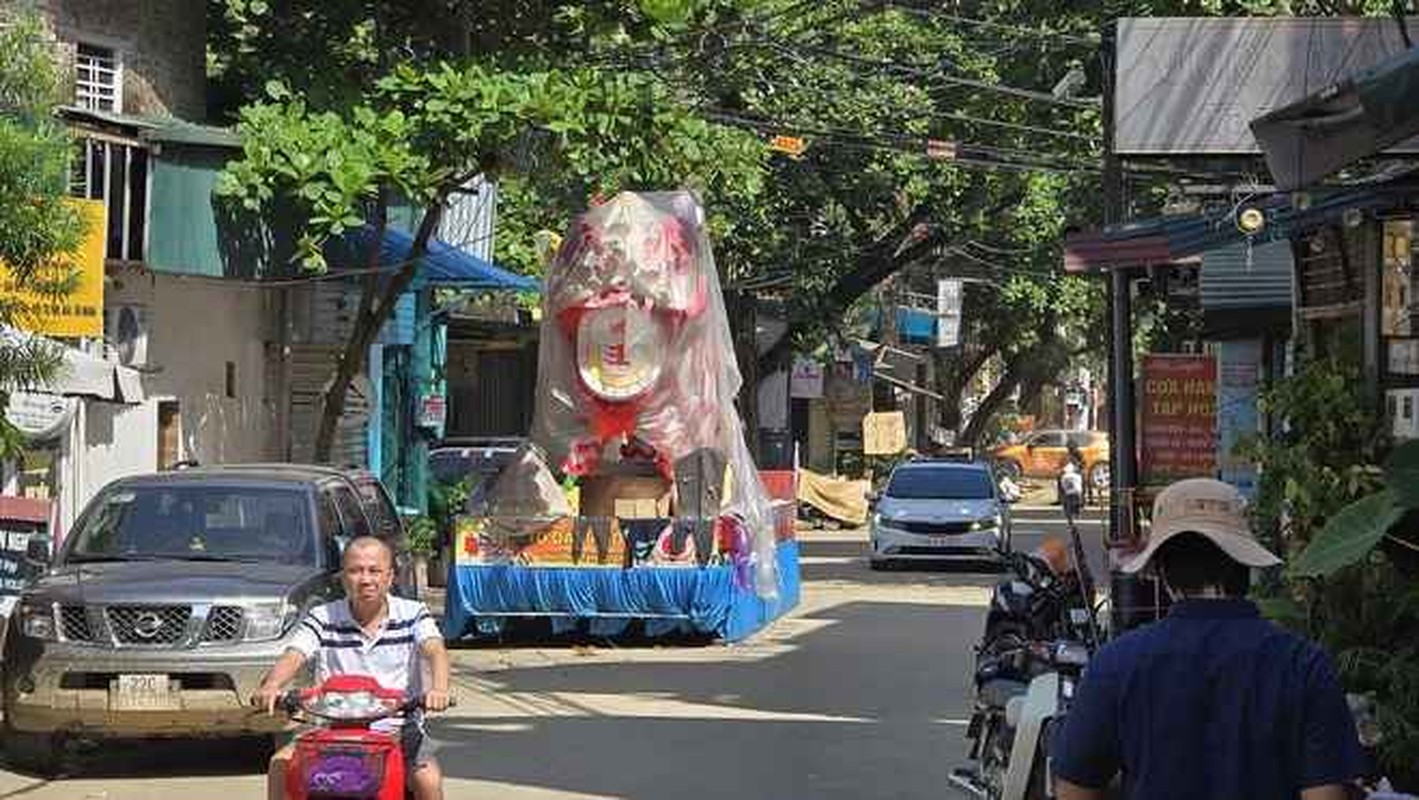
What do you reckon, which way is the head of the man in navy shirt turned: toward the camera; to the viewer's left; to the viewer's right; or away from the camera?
away from the camera

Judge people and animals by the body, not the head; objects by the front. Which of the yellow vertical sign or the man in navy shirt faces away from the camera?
the man in navy shirt

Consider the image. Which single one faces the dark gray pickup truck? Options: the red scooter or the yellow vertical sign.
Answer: the yellow vertical sign

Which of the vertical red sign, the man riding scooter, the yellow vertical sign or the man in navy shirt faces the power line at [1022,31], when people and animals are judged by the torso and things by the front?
the man in navy shirt

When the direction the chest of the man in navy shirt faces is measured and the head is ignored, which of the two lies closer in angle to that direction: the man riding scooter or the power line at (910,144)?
the power line

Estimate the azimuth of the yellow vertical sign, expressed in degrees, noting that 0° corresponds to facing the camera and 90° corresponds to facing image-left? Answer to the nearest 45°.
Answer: approximately 0°

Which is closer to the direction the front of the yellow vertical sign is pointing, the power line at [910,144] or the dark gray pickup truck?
the dark gray pickup truck

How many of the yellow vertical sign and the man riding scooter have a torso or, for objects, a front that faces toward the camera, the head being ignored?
2

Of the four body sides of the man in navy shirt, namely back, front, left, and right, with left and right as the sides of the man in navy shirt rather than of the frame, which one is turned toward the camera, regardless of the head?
back

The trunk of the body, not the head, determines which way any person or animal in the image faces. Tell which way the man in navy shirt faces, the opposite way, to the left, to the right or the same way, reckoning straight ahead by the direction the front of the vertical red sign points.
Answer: the opposite way

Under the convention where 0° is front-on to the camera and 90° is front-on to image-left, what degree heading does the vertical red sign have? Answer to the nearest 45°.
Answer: approximately 0°
